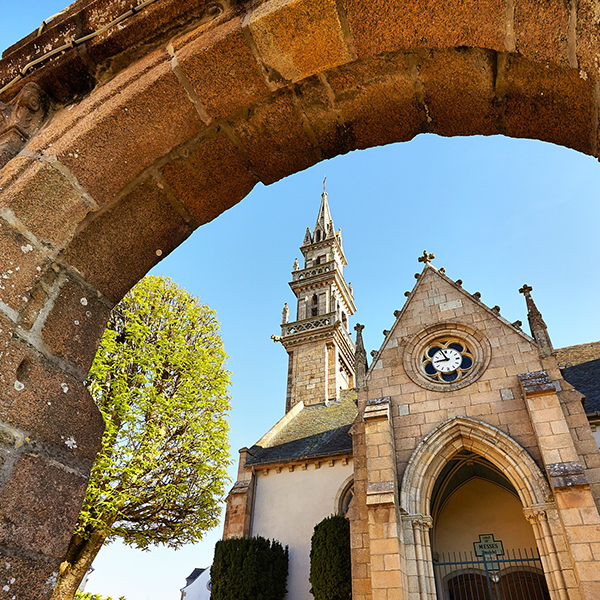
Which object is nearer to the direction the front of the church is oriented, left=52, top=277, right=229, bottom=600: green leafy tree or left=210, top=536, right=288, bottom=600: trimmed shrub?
the green leafy tree

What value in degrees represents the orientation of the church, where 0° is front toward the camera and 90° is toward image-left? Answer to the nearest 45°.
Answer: approximately 0°

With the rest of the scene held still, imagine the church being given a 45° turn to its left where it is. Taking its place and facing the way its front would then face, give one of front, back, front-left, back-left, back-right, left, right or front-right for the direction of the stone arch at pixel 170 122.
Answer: front-right

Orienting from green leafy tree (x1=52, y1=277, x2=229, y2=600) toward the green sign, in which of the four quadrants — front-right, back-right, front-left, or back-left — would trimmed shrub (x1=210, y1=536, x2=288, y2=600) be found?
front-left
